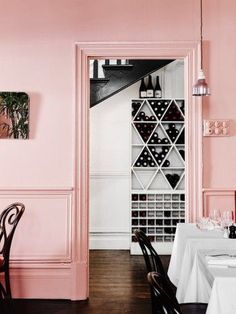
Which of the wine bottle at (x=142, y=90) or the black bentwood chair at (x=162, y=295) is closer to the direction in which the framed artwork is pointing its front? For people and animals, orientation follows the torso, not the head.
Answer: the black bentwood chair

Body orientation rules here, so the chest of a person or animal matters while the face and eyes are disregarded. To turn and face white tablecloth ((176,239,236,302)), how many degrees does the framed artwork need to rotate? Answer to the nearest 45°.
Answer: approximately 45° to its left

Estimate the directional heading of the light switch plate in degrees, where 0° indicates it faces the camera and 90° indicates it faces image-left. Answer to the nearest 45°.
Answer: approximately 0°

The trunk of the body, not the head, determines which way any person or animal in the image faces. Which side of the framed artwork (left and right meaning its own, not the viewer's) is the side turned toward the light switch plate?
left

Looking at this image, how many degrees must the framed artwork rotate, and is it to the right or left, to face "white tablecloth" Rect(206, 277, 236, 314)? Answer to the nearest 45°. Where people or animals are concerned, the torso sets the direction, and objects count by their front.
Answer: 0° — it already faces it

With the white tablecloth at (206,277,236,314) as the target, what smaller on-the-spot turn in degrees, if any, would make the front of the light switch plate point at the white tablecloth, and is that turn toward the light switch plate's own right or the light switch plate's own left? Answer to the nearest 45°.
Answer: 0° — it already faces it

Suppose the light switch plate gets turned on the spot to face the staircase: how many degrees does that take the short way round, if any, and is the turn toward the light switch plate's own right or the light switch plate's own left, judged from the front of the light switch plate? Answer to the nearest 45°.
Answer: approximately 135° to the light switch plate's own right

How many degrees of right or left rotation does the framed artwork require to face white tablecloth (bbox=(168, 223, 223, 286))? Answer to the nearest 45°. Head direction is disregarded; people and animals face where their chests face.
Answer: approximately 45° to its left

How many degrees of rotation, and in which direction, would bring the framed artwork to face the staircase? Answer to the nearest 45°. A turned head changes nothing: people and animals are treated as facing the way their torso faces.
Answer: approximately 135° to its left

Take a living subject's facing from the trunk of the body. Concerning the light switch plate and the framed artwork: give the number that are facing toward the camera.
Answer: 2

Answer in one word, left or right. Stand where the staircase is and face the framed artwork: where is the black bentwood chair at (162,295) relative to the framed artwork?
left

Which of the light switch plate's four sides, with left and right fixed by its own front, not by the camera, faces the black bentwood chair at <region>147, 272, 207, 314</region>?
front

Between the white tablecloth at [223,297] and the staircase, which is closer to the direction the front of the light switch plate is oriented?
the white tablecloth
